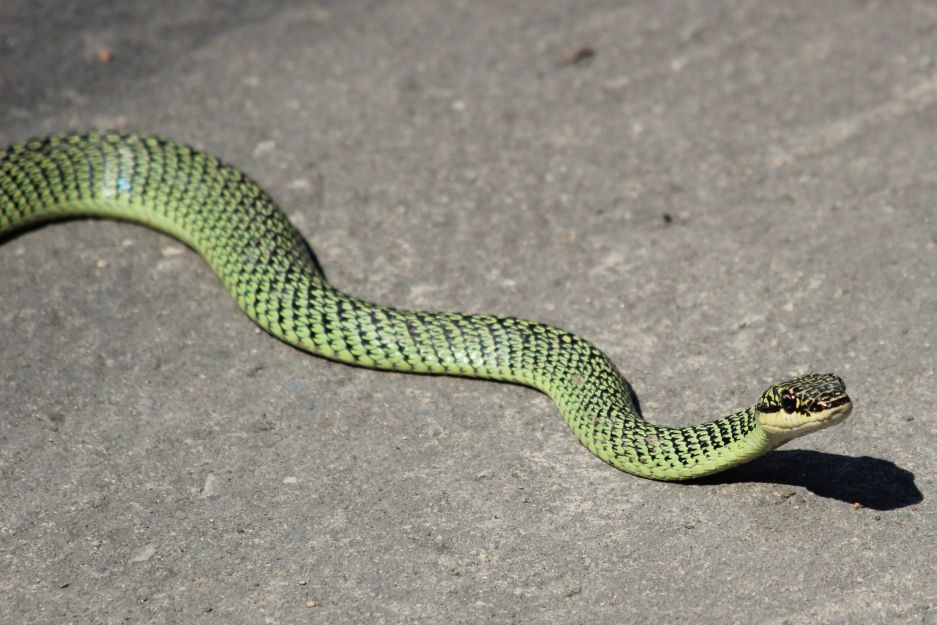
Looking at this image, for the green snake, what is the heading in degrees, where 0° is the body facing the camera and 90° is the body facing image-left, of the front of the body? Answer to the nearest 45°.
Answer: approximately 270°
